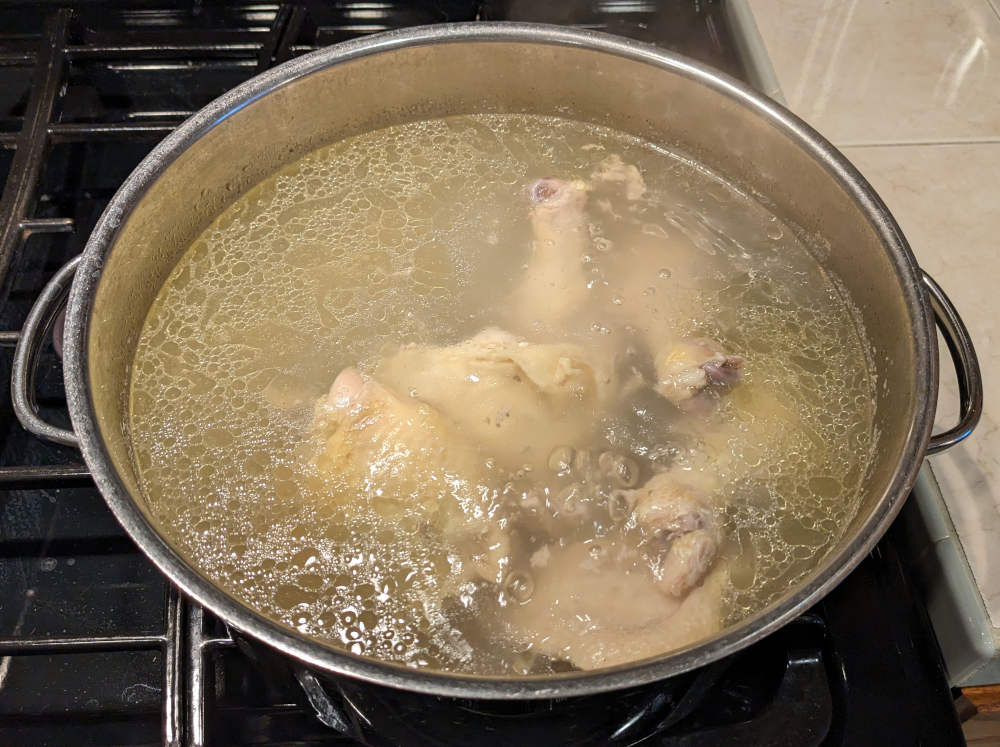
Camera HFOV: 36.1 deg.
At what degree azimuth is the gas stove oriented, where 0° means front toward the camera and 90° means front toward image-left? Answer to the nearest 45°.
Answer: approximately 0°
